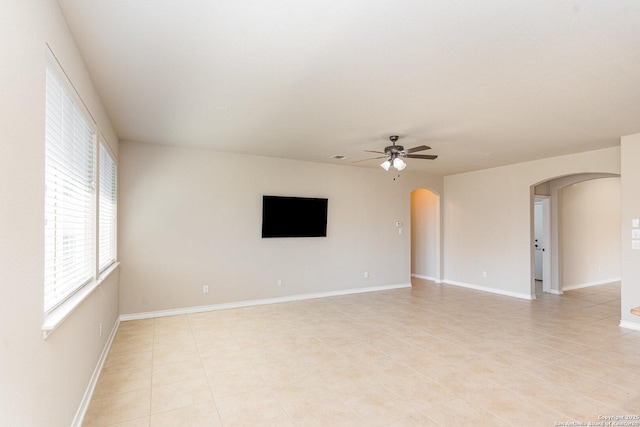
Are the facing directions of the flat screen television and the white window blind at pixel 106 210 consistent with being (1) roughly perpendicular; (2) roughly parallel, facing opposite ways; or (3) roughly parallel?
roughly perpendicular

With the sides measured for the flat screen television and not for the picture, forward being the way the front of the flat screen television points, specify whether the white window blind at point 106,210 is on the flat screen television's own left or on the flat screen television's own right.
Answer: on the flat screen television's own right

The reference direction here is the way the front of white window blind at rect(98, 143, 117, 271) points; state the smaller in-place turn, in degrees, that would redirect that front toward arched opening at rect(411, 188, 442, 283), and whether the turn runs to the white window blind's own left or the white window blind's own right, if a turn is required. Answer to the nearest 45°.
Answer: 0° — it already faces it

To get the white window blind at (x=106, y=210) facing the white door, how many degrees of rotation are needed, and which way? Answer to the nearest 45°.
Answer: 0° — it already faces it

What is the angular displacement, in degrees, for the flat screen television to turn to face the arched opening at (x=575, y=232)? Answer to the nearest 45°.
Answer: approximately 45° to its left

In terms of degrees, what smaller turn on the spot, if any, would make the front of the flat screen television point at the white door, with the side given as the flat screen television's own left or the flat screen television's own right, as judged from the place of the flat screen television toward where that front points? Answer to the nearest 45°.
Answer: approximately 45° to the flat screen television's own left

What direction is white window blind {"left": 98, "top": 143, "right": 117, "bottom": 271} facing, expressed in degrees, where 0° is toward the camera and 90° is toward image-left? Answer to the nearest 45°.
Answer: approximately 270°
